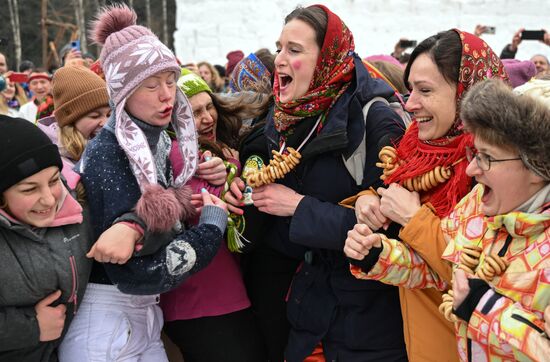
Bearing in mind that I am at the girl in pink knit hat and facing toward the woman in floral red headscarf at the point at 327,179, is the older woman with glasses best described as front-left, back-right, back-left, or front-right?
front-right

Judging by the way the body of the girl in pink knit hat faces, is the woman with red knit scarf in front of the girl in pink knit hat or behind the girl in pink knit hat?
in front

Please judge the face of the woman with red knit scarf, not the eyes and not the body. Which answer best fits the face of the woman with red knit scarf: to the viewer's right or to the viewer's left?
to the viewer's left

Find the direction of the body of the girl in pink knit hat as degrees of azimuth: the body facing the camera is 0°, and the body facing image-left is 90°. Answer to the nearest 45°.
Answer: approximately 315°

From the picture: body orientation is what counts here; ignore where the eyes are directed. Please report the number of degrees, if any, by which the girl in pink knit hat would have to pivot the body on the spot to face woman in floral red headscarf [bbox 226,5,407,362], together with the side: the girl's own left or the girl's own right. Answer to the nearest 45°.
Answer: approximately 45° to the girl's own left

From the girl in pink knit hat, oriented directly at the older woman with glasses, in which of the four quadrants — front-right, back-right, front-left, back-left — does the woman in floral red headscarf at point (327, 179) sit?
front-left

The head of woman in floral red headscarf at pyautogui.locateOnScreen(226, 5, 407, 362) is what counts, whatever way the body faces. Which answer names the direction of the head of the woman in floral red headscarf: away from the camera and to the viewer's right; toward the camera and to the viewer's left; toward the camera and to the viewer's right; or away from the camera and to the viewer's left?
toward the camera and to the viewer's left

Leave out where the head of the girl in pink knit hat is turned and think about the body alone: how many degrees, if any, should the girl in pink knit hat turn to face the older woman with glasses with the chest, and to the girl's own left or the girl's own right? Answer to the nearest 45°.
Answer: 0° — they already face them

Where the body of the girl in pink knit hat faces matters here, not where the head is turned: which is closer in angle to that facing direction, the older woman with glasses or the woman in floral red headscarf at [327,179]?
the older woman with glasses

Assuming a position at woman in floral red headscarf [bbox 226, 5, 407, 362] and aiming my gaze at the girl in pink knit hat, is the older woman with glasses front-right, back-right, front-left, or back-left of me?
back-left
